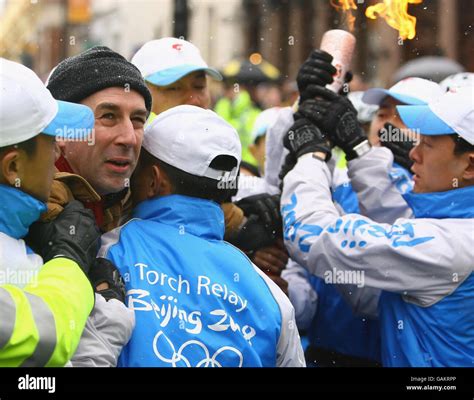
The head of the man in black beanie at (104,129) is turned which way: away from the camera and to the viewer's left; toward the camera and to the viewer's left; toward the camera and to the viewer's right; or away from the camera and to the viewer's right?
toward the camera and to the viewer's right

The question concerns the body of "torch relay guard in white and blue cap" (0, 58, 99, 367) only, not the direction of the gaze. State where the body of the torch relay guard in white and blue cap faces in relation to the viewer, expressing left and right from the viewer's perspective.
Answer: facing to the right of the viewer

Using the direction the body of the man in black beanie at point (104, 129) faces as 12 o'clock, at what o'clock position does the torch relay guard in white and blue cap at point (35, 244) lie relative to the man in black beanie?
The torch relay guard in white and blue cap is roughly at 2 o'clock from the man in black beanie.

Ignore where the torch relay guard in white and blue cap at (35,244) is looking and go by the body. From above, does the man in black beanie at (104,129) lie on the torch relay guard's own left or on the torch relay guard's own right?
on the torch relay guard's own left

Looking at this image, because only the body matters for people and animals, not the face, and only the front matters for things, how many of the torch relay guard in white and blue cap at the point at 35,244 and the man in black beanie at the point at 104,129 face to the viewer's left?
0

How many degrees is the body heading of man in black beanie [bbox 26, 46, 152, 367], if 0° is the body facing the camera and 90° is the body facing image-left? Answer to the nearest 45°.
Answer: approximately 315°
